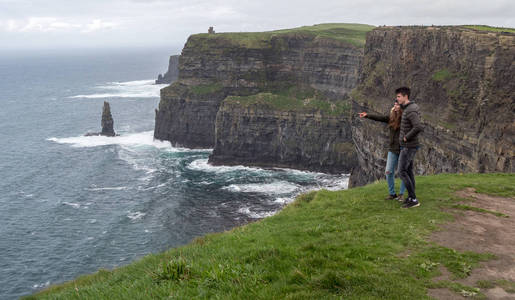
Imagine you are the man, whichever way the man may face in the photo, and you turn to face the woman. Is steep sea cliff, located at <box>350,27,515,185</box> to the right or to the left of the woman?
right

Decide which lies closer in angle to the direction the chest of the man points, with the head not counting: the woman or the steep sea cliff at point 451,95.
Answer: the woman

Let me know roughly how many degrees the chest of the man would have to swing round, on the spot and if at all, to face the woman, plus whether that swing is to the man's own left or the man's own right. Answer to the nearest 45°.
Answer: approximately 45° to the man's own right

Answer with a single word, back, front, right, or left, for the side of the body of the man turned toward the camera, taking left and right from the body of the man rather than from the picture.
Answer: left

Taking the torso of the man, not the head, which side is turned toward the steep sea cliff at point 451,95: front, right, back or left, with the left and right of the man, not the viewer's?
right
